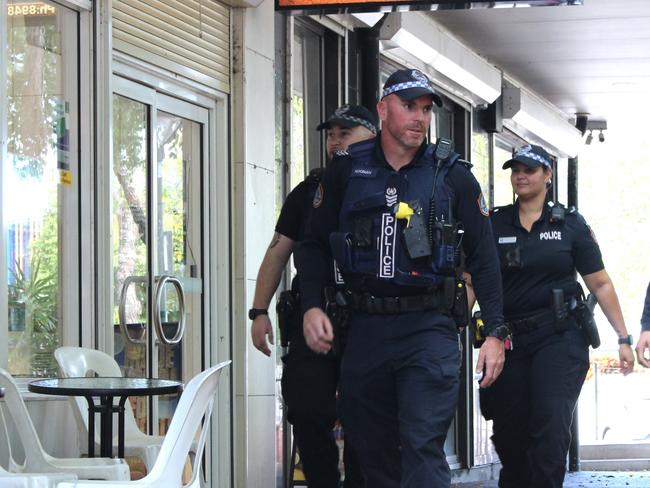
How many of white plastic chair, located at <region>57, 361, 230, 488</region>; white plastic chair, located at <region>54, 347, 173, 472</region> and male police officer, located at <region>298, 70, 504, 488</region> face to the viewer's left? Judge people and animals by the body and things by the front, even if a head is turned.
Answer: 1

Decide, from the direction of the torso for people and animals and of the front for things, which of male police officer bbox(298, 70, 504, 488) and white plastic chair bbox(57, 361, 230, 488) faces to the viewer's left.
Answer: the white plastic chair

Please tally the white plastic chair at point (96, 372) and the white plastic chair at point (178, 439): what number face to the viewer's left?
1

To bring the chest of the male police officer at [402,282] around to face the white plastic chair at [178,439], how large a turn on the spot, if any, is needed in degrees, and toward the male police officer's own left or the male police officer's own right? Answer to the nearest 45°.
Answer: approximately 45° to the male police officer's own right

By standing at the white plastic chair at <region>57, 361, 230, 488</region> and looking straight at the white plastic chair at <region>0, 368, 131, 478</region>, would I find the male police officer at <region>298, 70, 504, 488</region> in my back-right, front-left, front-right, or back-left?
back-right

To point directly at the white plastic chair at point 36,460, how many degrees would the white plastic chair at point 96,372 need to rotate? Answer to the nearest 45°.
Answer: approximately 45° to its right

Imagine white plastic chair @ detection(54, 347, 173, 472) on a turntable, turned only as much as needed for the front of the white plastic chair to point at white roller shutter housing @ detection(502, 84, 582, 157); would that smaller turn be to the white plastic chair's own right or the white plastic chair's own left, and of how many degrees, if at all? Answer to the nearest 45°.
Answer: approximately 90° to the white plastic chair's own left

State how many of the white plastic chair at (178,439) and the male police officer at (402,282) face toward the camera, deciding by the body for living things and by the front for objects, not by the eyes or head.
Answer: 1

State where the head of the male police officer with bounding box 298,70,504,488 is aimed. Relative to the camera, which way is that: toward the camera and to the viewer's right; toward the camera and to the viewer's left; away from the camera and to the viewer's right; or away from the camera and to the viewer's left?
toward the camera and to the viewer's right

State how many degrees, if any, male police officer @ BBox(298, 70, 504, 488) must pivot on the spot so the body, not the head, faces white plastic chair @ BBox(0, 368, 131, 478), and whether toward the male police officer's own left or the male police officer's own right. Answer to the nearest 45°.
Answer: approximately 90° to the male police officer's own right

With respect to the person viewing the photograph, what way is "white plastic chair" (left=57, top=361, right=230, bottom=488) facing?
facing to the left of the viewer

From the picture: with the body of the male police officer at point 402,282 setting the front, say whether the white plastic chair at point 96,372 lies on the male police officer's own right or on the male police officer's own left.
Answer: on the male police officer's own right

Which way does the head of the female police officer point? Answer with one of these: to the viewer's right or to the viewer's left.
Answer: to the viewer's left

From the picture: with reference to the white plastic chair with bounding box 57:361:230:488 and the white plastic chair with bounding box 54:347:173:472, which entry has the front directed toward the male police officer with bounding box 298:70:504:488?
the white plastic chair with bounding box 54:347:173:472

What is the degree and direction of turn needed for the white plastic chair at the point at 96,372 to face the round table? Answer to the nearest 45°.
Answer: approximately 45° to its right
